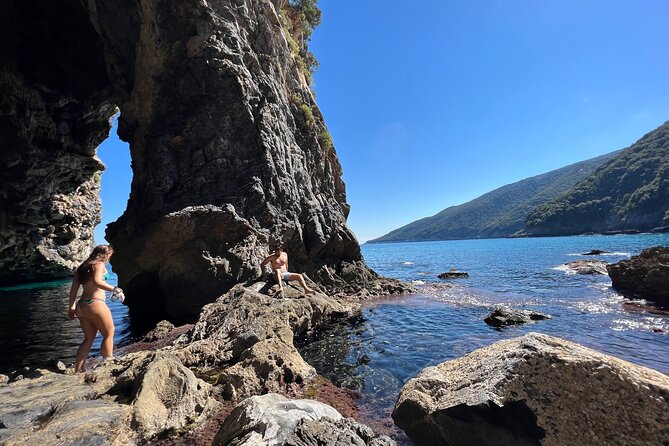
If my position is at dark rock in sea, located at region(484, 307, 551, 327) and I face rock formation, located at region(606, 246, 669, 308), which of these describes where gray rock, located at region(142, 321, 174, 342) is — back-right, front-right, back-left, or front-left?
back-left

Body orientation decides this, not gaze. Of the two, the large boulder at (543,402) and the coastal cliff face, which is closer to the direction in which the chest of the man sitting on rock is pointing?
the large boulder

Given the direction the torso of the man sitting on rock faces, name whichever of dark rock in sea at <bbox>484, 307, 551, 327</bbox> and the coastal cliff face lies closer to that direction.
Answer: the dark rock in sea

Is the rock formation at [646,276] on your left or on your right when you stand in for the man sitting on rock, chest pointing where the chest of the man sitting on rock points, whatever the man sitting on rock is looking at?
on your left

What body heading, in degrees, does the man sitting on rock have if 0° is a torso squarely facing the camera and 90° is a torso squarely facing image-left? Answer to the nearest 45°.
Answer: approximately 315°

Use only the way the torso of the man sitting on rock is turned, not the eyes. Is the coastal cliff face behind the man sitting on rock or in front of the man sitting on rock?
behind

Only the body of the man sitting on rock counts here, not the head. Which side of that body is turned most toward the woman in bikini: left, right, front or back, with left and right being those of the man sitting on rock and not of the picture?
right
